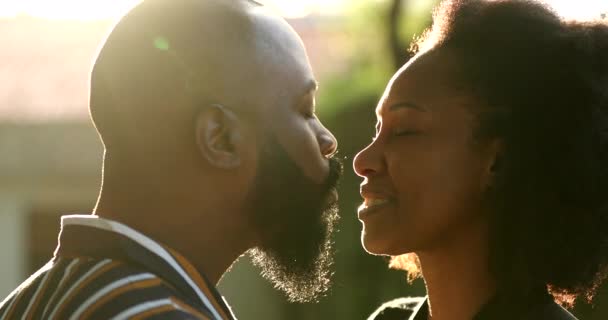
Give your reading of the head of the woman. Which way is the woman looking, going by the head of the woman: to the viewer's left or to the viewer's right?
to the viewer's left

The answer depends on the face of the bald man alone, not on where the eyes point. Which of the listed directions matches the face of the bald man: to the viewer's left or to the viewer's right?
to the viewer's right

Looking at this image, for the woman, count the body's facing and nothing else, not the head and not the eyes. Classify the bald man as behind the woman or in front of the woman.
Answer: in front

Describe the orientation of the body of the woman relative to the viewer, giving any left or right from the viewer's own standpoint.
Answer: facing to the left of the viewer
